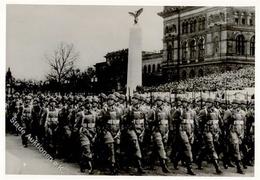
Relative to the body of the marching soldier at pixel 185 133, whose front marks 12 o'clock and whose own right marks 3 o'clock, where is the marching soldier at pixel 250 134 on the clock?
the marching soldier at pixel 250 134 is roughly at 10 o'clock from the marching soldier at pixel 185 133.

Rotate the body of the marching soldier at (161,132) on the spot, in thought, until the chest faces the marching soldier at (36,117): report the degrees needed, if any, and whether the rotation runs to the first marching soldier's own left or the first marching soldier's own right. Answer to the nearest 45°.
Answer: approximately 135° to the first marching soldier's own right

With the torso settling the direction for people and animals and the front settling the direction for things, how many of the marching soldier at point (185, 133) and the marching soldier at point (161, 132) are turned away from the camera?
0
